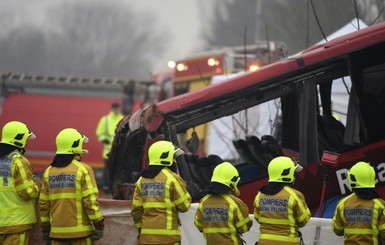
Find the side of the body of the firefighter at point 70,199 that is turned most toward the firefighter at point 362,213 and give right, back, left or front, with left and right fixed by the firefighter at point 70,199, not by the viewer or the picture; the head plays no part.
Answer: right

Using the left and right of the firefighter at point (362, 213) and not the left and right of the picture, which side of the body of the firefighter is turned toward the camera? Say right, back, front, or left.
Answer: back

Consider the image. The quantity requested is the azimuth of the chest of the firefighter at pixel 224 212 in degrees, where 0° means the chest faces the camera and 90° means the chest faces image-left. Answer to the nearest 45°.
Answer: approximately 225°

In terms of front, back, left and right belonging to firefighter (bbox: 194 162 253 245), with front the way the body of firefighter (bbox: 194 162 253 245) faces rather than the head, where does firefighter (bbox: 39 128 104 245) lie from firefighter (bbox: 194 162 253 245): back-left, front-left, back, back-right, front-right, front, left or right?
back-left

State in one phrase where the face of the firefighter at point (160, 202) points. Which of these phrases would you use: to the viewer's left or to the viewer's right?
to the viewer's right

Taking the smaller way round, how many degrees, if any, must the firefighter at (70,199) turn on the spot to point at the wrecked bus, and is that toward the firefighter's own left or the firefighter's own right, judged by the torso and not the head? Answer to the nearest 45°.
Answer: approximately 45° to the firefighter's own right

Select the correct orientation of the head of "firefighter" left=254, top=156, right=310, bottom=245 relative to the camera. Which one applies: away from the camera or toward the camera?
away from the camera

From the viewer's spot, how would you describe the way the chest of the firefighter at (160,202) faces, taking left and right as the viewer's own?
facing away from the viewer and to the right of the viewer

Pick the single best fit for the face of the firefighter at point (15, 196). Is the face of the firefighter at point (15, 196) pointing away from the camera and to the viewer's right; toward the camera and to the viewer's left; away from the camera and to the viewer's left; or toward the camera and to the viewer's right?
away from the camera and to the viewer's right

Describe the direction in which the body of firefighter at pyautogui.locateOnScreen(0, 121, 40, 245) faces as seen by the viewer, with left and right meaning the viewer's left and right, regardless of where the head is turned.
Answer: facing away from the viewer and to the right of the viewer

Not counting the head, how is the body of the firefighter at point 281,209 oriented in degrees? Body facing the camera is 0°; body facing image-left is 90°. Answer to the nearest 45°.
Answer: approximately 225°

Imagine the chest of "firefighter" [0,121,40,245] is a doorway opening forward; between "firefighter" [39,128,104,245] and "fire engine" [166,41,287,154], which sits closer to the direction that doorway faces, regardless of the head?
the fire engine

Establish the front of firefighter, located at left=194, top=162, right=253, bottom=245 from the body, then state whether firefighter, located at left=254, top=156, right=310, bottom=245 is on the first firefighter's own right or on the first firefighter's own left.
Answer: on the first firefighter's own right

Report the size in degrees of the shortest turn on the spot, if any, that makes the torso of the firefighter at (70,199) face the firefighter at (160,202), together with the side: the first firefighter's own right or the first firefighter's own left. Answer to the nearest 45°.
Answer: approximately 45° to the first firefighter's own right

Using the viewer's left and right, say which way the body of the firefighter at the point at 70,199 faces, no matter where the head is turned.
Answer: facing away from the viewer and to the right of the viewer
